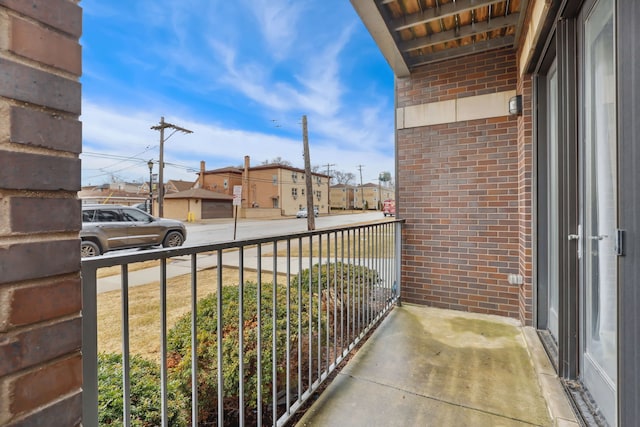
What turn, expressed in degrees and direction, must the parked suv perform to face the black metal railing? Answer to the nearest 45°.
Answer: approximately 90° to its right

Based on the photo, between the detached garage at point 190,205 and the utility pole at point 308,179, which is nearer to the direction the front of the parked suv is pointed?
the utility pole

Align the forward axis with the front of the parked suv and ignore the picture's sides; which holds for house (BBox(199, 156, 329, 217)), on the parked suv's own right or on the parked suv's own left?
on the parked suv's own left

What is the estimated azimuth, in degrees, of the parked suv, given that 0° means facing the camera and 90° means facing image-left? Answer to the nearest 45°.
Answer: approximately 270°

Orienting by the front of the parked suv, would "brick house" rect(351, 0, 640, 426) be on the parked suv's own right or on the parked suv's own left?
on the parked suv's own right

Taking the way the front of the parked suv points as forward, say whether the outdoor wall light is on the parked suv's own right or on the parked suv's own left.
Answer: on the parked suv's own right

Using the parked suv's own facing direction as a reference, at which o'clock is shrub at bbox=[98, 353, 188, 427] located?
The shrub is roughly at 3 o'clock from the parked suv.

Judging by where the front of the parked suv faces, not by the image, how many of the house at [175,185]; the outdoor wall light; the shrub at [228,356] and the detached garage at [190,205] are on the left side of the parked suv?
2

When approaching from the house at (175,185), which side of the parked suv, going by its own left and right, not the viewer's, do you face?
left

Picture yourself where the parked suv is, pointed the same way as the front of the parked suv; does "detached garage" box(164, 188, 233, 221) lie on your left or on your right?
on your left

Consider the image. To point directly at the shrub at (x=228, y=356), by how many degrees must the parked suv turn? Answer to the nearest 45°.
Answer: approximately 90° to its right
